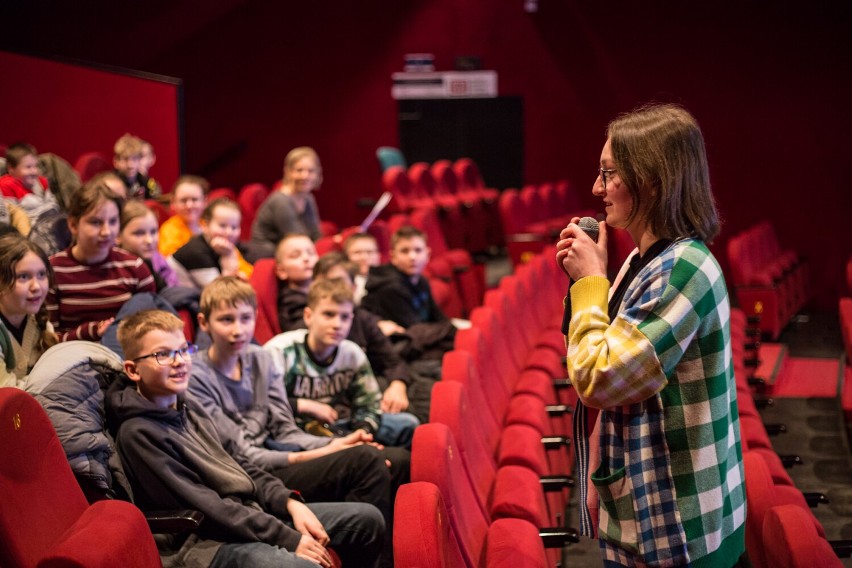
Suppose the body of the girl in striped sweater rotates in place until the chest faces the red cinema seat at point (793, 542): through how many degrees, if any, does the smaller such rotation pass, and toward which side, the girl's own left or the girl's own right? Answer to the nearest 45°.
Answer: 0° — they already face it

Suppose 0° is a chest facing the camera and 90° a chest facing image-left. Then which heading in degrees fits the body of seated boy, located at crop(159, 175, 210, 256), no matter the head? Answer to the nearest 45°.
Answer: approximately 315°

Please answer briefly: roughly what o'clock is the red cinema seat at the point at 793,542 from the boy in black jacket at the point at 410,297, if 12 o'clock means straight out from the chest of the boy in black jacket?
The red cinema seat is roughly at 1 o'clock from the boy in black jacket.

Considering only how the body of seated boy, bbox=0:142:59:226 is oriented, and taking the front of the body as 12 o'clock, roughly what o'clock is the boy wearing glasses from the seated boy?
The boy wearing glasses is roughly at 1 o'clock from the seated boy.

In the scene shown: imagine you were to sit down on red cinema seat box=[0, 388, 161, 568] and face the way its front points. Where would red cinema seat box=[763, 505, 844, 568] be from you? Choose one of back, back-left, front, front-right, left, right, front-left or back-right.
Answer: front-left

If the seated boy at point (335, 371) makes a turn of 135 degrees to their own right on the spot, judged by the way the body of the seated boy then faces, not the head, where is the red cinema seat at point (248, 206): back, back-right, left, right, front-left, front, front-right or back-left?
right

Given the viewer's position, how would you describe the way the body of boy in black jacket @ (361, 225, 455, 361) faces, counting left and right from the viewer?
facing the viewer and to the right of the viewer
